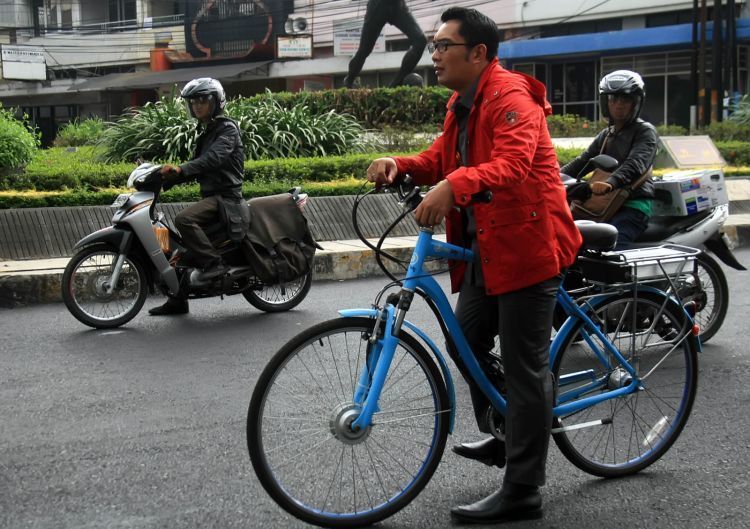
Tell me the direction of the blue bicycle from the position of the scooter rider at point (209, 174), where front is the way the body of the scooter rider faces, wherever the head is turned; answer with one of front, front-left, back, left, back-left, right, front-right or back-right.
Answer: left

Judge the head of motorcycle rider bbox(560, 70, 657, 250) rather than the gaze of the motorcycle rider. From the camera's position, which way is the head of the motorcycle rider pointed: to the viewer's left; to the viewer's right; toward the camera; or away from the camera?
toward the camera

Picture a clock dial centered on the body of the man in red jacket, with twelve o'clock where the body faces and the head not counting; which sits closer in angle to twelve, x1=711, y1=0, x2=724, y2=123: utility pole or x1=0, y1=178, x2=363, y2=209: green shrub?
the green shrub

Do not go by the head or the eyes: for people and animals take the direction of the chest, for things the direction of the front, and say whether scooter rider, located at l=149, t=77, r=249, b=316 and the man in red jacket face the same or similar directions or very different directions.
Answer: same or similar directions

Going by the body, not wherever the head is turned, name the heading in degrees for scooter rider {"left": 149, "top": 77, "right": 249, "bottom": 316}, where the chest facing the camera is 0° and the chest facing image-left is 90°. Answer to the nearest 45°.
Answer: approximately 90°

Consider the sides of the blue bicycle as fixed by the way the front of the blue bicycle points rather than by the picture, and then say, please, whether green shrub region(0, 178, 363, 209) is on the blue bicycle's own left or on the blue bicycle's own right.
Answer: on the blue bicycle's own right

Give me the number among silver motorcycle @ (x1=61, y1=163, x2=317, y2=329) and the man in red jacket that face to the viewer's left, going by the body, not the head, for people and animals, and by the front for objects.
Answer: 2

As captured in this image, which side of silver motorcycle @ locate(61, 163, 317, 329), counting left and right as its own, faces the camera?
left

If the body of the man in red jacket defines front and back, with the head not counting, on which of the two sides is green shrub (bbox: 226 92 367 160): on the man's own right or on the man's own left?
on the man's own right

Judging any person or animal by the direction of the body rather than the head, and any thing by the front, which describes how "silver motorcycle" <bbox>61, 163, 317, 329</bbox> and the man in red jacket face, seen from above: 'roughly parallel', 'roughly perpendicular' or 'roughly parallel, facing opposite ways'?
roughly parallel

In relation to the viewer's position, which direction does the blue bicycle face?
facing the viewer and to the left of the viewer

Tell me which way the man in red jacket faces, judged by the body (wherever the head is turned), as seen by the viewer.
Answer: to the viewer's left

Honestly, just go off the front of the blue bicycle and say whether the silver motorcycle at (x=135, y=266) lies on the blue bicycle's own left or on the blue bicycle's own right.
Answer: on the blue bicycle's own right

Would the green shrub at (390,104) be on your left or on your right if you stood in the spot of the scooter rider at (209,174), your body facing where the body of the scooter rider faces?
on your right

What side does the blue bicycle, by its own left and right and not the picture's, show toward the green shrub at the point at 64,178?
right

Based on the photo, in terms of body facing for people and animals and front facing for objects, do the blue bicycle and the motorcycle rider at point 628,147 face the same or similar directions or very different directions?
same or similar directions

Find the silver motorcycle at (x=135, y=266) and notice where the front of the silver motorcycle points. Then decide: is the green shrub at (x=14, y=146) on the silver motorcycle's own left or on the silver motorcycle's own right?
on the silver motorcycle's own right

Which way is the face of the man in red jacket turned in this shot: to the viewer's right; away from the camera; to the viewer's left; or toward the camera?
to the viewer's left

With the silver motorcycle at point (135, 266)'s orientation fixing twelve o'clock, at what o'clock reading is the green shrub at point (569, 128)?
The green shrub is roughly at 4 o'clock from the silver motorcycle.

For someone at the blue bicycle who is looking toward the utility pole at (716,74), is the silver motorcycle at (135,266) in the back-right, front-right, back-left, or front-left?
front-left
